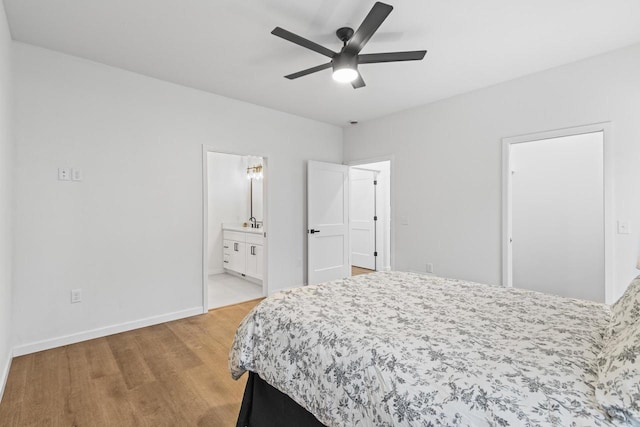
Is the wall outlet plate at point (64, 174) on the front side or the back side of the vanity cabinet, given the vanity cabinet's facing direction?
on the front side

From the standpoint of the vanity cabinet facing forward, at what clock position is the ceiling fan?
The ceiling fan is roughly at 10 o'clock from the vanity cabinet.

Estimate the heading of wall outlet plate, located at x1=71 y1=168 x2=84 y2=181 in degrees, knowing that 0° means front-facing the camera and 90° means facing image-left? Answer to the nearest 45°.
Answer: approximately 0°

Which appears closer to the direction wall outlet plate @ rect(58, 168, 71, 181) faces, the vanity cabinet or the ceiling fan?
the ceiling fan

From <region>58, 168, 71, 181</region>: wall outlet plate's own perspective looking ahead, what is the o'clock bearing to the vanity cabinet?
The vanity cabinet is roughly at 8 o'clock from the wall outlet plate.

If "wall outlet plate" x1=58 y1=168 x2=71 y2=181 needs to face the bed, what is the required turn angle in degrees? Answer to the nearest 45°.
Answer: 0° — it already faces it

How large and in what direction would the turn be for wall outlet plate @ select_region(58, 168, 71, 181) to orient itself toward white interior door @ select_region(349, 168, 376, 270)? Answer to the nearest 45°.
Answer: approximately 90° to its left

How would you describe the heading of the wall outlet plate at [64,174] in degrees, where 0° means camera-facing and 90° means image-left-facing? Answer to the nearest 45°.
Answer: approximately 0°

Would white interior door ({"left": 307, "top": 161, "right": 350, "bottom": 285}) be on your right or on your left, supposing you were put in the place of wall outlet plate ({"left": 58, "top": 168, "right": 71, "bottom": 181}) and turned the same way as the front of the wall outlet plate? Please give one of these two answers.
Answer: on your left

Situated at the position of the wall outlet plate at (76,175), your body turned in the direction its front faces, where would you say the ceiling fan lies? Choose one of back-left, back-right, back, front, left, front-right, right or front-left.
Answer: front-left

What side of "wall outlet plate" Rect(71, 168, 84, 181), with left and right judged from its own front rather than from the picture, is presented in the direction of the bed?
front
